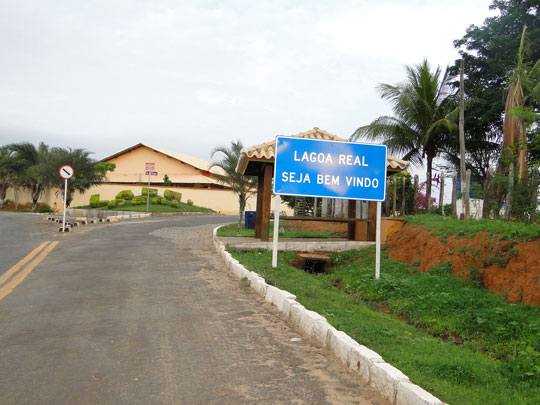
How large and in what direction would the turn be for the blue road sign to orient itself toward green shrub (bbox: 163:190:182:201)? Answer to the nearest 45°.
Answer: approximately 135° to its right

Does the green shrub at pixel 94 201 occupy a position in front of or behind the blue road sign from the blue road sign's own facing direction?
behind

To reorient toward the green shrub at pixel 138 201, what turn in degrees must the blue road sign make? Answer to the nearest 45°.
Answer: approximately 135° to its right

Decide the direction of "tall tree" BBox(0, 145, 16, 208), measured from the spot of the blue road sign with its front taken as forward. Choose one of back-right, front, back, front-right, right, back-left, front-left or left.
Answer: back-right

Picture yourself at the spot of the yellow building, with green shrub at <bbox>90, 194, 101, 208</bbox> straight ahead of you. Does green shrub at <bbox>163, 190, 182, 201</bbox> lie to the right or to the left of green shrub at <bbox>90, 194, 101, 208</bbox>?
left

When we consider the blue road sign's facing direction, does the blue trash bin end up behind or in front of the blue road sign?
behind

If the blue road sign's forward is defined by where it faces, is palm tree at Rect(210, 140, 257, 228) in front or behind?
behind

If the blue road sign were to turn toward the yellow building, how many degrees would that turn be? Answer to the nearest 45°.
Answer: approximately 135° to its right

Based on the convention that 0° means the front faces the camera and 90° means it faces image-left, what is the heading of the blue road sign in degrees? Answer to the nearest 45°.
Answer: approximately 0°

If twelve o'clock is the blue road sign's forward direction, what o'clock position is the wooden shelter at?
The wooden shelter is roughly at 5 o'clock from the blue road sign.

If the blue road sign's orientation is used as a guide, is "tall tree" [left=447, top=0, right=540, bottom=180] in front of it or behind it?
behind
